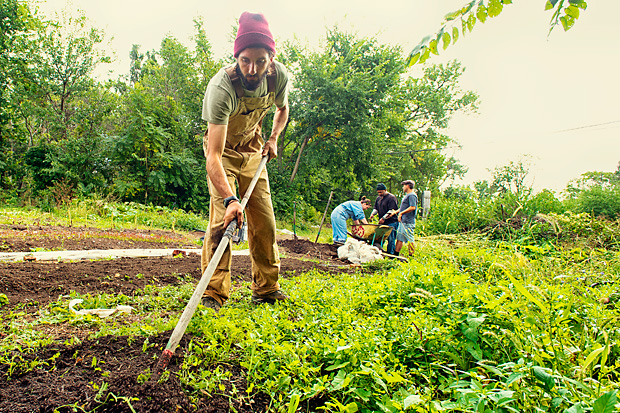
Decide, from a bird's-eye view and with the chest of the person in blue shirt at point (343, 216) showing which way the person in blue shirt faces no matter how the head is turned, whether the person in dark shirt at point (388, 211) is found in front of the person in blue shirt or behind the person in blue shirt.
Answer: in front

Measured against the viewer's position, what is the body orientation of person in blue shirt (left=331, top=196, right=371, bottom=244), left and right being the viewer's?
facing to the right of the viewer

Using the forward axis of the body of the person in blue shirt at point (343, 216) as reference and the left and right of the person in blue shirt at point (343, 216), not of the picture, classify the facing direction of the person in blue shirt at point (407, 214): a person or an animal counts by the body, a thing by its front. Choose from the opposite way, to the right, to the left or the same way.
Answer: the opposite way

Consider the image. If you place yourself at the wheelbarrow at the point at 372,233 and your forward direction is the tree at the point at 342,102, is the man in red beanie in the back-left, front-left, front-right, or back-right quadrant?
back-left

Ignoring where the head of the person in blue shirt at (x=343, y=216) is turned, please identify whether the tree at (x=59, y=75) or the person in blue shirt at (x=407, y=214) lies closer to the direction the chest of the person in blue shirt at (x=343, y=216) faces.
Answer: the person in blue shirt

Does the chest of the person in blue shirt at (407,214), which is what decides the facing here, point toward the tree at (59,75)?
yes

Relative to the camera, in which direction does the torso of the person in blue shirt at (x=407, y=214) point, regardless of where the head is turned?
to the viewer's left

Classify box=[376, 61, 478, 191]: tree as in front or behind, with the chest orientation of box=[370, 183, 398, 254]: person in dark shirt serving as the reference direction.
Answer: behind

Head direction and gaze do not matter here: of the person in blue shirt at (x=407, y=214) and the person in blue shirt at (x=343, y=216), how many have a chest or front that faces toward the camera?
0

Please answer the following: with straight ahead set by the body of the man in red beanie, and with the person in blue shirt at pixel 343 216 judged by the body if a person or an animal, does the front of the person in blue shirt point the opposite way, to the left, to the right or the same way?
to the left

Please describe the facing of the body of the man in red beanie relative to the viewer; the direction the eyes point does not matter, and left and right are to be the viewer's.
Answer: facing the viewer

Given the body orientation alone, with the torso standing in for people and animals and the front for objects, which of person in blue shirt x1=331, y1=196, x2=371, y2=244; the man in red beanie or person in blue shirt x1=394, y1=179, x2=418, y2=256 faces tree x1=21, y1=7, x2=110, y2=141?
person in blue shirt x1=394, y1=179, x2=418, y2=256

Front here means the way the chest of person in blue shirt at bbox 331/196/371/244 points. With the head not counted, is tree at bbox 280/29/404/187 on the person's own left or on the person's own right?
on the person's own left

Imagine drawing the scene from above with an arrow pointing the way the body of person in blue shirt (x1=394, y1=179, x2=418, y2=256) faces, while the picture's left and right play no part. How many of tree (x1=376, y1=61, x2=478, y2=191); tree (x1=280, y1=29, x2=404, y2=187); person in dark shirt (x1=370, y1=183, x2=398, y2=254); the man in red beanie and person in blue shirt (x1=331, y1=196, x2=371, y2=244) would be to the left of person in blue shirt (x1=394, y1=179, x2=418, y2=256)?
1

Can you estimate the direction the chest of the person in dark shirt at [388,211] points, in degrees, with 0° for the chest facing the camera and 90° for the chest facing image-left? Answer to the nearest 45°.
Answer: approximately 45°
